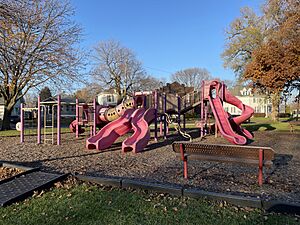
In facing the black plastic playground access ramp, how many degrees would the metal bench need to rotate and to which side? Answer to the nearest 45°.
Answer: approximately 90° to its left

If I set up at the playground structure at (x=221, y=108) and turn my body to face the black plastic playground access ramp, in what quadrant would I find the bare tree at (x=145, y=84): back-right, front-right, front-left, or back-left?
back-right

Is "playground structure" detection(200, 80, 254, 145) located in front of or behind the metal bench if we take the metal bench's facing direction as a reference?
in front

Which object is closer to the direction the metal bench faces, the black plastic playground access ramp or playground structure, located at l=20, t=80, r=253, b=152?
the playground structure

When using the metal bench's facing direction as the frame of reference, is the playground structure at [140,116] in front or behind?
in front

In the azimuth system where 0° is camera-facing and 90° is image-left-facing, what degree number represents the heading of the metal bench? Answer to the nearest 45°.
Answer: approximately 180°

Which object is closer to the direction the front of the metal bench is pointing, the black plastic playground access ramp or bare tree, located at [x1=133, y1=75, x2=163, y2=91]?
the bare tree
